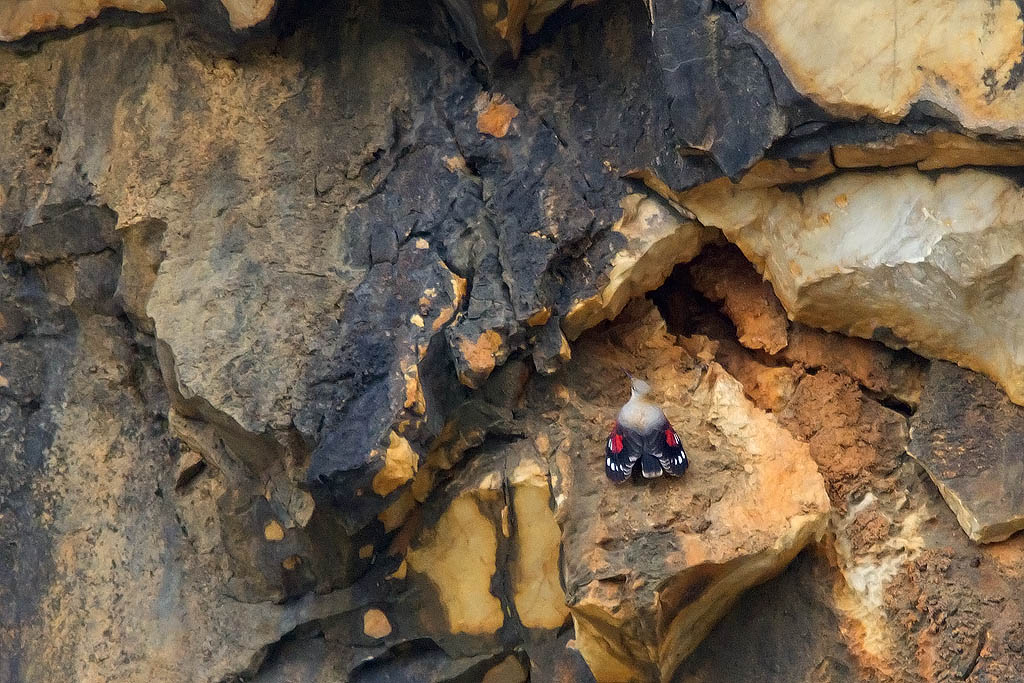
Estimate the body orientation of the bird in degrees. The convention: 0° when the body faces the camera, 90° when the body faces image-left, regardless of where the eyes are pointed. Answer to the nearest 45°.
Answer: approximately 180°

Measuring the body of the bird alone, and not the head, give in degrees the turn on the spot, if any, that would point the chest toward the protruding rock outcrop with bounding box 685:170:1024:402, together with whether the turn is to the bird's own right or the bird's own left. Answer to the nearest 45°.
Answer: approximately 45° to the bird's own right

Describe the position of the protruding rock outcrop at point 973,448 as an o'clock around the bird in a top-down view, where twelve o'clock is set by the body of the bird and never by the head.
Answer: The protruding rock outcrop is roughly at 3 o'clock from the bird.
